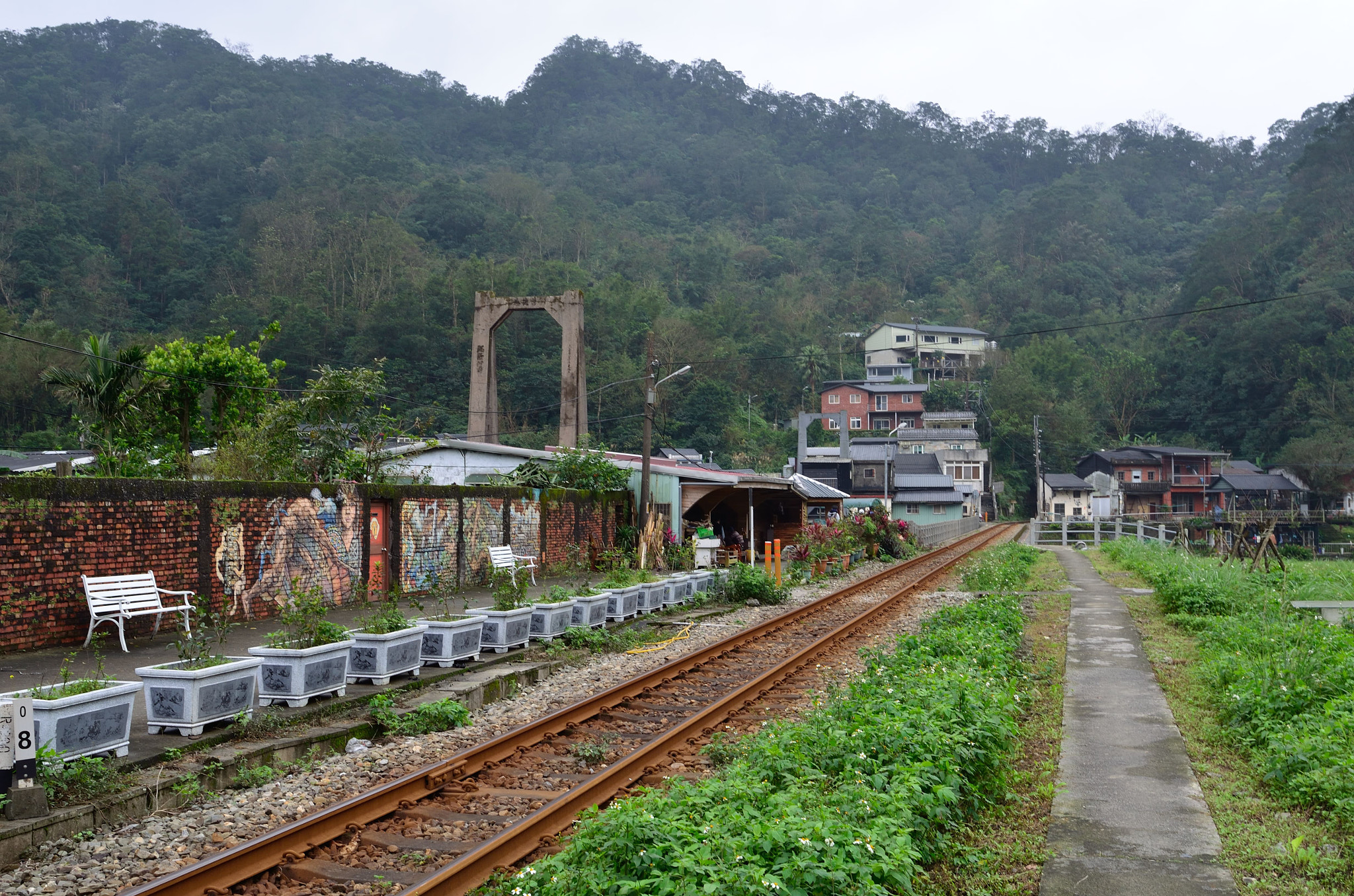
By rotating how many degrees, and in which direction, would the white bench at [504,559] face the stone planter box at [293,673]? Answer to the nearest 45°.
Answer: approximately 45° to its right

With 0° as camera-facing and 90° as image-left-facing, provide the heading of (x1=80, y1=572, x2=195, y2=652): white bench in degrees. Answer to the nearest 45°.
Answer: approximately 315°

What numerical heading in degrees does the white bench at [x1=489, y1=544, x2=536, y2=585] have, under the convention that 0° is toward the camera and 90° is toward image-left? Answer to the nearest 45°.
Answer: approximately 315°

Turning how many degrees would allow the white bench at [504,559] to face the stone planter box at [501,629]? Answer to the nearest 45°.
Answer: approximately 45° to its right

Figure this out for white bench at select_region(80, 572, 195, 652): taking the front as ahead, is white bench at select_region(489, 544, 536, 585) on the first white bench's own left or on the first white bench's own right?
on the first white bench's own left

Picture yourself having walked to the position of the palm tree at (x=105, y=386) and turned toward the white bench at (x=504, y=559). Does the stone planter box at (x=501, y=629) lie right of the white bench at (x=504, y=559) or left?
right
